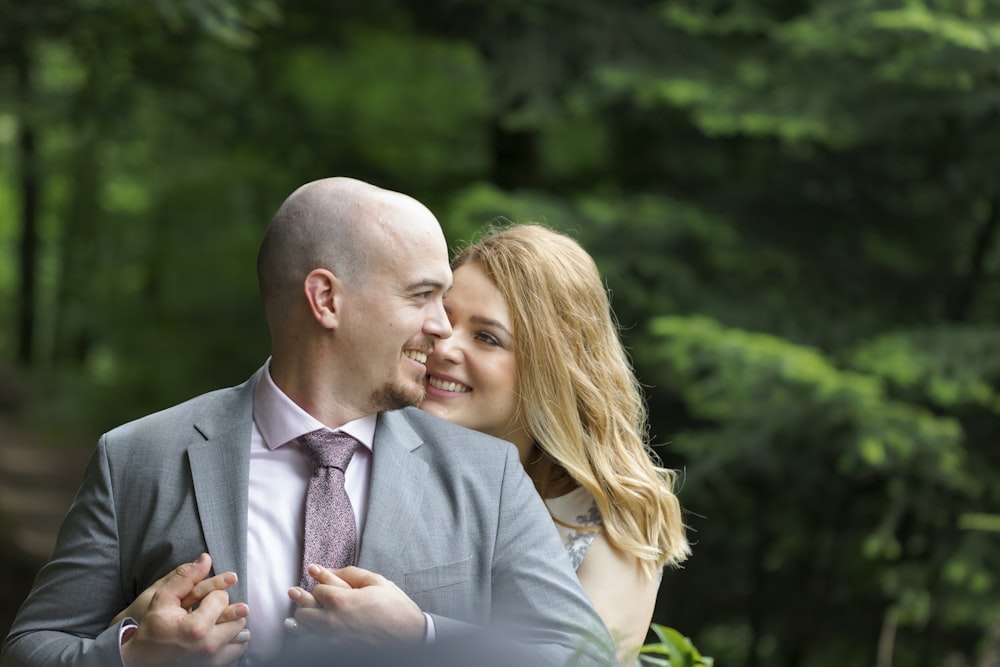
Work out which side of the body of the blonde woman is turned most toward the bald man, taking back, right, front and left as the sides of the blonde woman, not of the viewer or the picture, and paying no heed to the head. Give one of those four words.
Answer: front

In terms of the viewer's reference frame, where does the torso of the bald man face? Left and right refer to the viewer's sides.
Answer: facing the viewer

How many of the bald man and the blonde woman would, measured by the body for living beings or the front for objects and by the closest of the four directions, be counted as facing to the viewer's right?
0

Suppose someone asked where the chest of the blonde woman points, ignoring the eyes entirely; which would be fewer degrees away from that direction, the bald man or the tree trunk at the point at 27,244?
the bald man

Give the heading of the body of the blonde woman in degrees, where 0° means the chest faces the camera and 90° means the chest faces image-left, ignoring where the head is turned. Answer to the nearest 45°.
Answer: approximately 45°

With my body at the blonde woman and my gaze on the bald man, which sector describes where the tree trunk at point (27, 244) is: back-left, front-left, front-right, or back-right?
back-right

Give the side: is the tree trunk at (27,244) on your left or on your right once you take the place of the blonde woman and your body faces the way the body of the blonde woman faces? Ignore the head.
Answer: on your right

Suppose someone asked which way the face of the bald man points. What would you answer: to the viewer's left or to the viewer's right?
to the viewer's right
